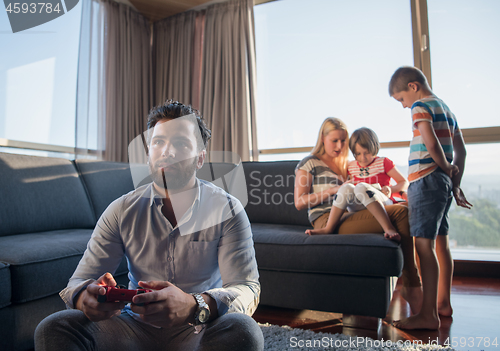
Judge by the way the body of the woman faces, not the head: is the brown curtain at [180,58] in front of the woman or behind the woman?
behind

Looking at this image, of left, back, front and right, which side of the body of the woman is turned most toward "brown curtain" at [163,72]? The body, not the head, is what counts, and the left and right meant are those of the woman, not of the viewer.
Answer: back

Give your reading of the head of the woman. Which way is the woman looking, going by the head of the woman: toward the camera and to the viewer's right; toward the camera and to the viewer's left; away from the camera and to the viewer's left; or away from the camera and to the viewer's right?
toward the camera and to the viewer's right

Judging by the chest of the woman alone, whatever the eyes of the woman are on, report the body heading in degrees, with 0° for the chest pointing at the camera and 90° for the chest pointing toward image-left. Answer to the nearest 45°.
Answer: approximately 315°

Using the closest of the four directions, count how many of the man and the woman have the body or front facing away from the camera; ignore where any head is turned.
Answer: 0

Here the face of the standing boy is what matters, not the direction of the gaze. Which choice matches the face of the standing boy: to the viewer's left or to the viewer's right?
to the viewer's left

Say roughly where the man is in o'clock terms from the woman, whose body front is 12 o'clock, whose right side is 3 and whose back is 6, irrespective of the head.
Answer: The man is roughly at 2 o'clock from the woman.

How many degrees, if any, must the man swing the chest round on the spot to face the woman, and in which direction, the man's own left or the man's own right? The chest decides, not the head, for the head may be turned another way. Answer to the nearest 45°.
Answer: approximately 135° to the man's own left

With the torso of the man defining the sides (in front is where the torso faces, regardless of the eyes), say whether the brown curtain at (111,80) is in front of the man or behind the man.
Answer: behind

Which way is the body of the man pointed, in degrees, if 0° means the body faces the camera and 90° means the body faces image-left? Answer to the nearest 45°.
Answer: approximately 0°

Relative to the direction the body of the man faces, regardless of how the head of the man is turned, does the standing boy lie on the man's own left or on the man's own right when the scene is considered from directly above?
on the man's own left

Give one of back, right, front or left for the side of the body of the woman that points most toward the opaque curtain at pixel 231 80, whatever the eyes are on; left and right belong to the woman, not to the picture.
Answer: back
